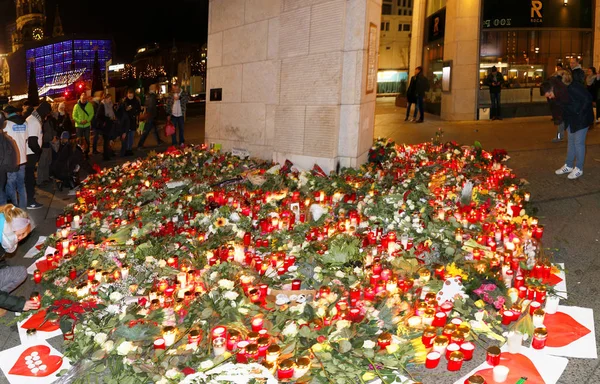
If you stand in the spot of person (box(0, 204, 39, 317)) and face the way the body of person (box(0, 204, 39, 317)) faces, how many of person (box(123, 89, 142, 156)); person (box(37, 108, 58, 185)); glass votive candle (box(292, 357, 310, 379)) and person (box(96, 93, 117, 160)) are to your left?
3

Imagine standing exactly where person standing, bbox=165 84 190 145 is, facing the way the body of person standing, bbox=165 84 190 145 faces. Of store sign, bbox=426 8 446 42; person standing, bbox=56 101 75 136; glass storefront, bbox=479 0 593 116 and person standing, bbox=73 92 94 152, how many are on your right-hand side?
2

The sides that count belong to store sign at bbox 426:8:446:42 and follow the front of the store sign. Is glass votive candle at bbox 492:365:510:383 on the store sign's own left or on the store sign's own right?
on the store sign's own left

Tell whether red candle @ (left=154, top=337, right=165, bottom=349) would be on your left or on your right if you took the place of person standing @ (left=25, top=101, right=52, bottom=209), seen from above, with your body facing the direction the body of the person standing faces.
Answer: on your right

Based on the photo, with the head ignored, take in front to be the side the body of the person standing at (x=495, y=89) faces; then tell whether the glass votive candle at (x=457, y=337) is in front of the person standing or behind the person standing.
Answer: in front

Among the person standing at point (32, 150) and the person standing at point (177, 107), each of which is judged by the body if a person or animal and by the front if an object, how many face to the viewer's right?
1
